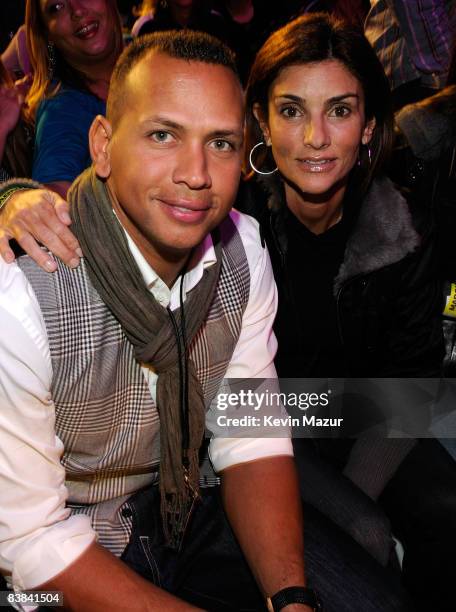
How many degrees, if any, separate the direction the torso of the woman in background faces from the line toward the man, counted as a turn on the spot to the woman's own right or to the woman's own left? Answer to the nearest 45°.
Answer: approximately 45° to the woman's own right

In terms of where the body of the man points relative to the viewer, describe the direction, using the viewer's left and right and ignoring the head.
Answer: facing the viewer and to the right of the viewer

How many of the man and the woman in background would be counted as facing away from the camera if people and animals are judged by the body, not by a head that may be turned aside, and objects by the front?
0

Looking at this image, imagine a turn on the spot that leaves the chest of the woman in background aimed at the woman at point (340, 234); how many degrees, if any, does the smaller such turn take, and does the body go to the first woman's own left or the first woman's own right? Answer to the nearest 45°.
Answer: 0° — they already face them

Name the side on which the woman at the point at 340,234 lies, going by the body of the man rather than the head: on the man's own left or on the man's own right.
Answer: on the man's own left

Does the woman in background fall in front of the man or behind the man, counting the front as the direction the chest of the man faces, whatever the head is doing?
behind
